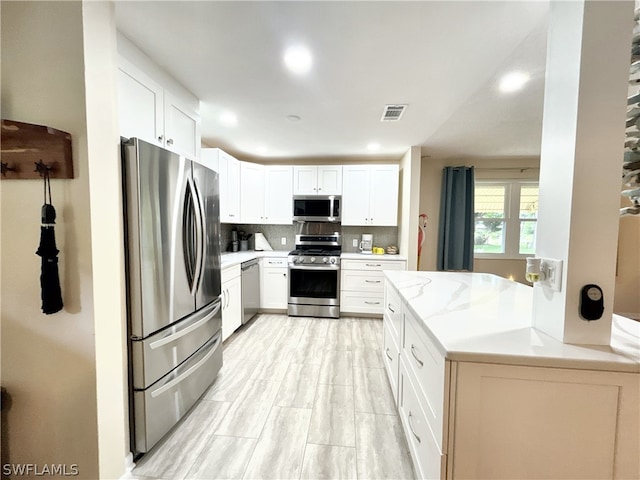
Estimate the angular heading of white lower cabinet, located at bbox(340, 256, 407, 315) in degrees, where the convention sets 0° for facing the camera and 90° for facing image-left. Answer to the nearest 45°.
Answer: approximately 0°

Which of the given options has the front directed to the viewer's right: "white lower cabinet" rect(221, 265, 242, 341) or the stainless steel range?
the white lower cabinet

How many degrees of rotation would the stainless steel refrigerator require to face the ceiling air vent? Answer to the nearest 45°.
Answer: approximately 45° to its left

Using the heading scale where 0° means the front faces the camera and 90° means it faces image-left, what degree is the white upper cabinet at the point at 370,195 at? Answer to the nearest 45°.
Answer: approximately 0°

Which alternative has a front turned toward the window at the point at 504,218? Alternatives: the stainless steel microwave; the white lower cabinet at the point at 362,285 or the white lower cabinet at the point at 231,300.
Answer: the white lower cabinet at the point at 231,300

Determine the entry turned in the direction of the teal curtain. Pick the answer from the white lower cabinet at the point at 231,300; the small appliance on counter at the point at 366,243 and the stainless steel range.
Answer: the white lower cabinet

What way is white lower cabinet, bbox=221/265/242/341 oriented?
to the viewer's right

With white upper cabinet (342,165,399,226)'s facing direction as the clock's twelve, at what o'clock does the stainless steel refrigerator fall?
The stainless steel refrigerator is roughly at 1 o'clock from the white upper cabinet.

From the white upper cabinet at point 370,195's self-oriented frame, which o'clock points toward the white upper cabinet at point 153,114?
the white upper cabinet at point 153,114 is roughly at 1 o'clock from the white upper cabinet at point 370,195.

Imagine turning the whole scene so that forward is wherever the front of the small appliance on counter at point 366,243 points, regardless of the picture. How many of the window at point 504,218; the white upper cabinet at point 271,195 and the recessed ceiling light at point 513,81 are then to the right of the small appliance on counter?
1

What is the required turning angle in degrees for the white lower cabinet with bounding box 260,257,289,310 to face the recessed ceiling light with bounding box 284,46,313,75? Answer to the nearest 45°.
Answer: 0° — it already faces it

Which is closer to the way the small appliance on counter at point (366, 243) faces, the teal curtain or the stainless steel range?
the stainless steel range

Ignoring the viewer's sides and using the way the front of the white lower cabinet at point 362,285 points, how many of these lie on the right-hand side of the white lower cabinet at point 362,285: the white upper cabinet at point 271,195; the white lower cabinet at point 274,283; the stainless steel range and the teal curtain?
3
